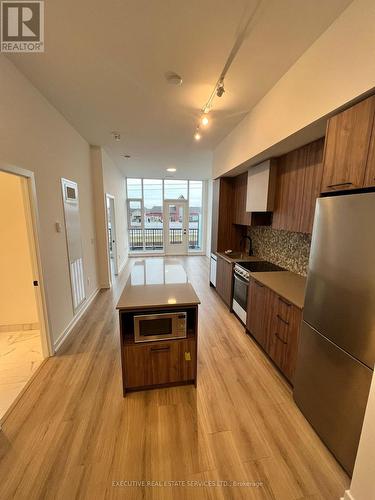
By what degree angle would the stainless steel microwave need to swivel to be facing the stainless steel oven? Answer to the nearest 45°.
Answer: approximately 135° to its left

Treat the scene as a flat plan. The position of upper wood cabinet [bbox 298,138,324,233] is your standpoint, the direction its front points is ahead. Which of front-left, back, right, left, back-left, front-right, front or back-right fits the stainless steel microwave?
front

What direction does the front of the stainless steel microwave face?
toward the camera

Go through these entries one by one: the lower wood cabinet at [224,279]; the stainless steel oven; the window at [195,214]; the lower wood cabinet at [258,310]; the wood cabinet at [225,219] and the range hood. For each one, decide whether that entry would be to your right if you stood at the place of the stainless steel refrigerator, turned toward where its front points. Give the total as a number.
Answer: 6

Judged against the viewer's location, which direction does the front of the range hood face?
facing the viewer and to the left of the viewer

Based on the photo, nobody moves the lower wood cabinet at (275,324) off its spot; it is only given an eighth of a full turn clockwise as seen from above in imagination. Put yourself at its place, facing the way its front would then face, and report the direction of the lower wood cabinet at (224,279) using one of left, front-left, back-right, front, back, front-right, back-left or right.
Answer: front-right

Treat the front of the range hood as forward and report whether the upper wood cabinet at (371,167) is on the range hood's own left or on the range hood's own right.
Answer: on the range hood's own left

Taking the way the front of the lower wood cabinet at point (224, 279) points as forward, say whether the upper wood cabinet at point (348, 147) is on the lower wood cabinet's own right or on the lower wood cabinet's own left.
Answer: on the lower wood cabinet's own left

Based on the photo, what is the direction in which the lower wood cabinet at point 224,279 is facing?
to the viewer's left

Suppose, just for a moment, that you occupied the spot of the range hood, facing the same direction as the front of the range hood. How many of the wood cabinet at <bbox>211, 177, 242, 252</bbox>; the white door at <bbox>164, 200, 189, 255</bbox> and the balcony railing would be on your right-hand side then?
3

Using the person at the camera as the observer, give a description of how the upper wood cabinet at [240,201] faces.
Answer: facing to the left of the viewer

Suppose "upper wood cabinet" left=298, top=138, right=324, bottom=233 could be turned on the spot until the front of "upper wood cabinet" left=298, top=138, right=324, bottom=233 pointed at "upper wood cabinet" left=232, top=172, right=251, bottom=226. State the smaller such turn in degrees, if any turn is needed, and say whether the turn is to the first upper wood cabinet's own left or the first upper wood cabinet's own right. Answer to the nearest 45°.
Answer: approximately 90° to the first upper wood cabinet's own right

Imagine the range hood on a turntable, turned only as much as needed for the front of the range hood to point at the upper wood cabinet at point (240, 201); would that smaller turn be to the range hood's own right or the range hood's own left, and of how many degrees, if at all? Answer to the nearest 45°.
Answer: approximately 90° to the range hood's own right
